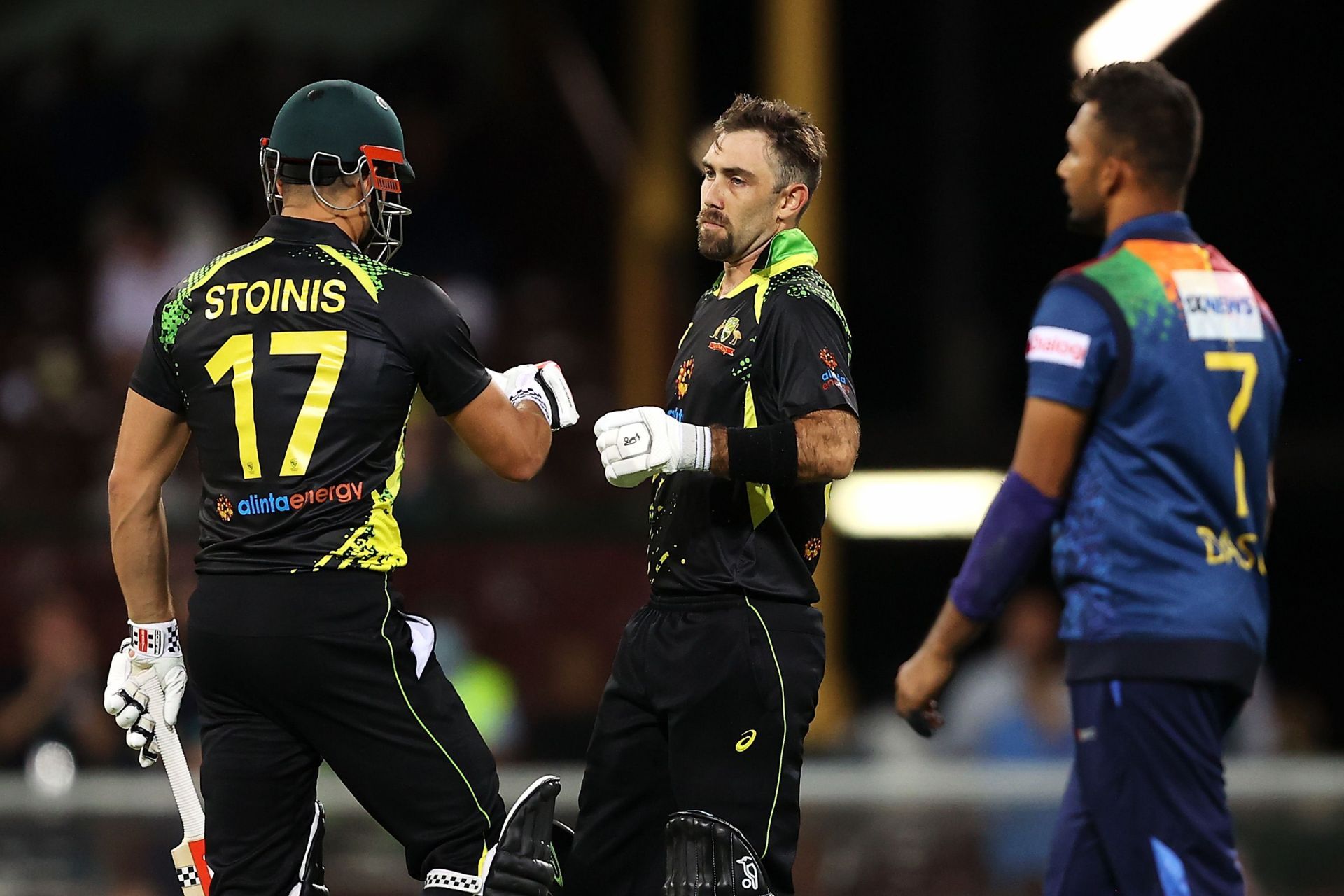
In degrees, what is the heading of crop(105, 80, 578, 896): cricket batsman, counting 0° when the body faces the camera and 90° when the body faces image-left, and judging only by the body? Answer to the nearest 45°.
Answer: approximately 225°

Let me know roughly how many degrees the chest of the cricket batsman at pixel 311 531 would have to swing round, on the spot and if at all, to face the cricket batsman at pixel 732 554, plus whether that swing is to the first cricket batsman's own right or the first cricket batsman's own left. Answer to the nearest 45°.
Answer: approximately 45° to the first cricket batsman's own right

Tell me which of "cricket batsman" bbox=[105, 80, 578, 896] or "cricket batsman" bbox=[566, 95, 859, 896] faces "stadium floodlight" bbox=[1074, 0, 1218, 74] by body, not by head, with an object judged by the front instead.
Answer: "cricket batsman" bbox=[105, 80, 578, 896]

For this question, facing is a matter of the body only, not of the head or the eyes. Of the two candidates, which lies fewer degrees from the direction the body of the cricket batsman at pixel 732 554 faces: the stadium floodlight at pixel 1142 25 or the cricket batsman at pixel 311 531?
the cricket batsman

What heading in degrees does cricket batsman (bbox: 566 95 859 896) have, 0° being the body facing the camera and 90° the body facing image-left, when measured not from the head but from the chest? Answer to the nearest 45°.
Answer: approximately 45°

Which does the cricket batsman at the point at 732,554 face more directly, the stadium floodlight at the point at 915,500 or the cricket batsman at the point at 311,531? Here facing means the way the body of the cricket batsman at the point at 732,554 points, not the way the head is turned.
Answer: the cricket batsman

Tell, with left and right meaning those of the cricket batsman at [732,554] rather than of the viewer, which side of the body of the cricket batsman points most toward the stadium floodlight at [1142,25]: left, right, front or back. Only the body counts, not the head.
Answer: back

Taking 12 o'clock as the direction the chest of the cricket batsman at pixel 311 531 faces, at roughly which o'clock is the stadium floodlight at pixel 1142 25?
The stadium floodlight is roughly at 12 o'clock from the cricket batsman.

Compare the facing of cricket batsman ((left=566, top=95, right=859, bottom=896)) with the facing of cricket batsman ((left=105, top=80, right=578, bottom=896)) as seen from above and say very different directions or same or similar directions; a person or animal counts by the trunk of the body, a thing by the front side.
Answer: very different directions

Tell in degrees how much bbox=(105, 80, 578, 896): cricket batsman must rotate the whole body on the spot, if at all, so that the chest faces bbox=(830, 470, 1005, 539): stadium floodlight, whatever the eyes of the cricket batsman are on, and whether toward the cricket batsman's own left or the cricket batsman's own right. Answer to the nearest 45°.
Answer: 0° — they already face it
